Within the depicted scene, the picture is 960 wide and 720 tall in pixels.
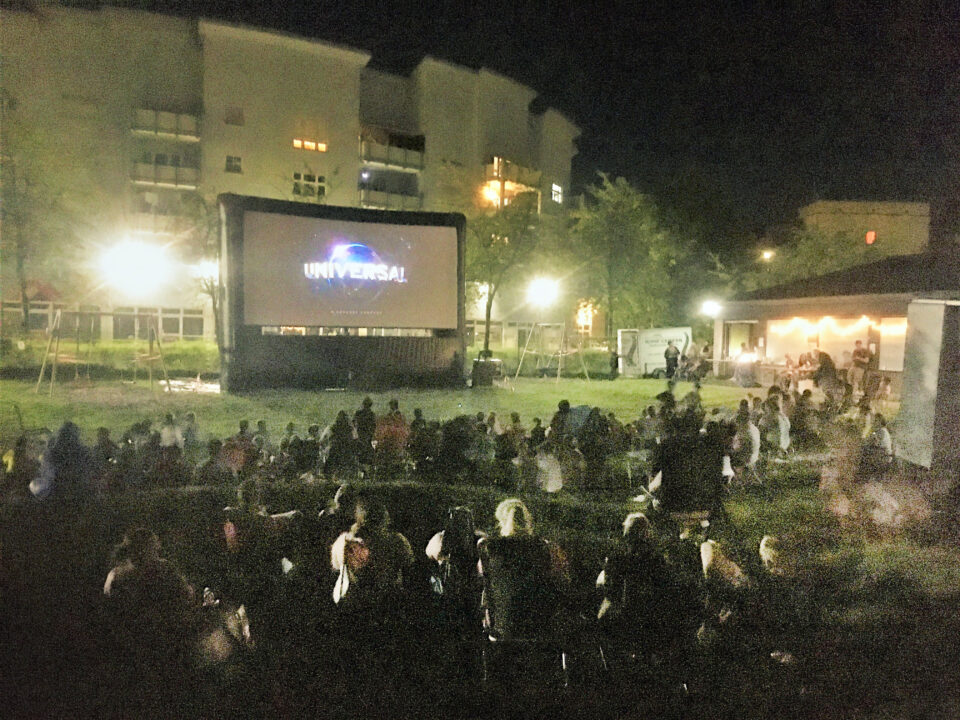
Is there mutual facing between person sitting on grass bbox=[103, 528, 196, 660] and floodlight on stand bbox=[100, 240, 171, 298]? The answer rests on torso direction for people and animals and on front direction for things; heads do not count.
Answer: yes

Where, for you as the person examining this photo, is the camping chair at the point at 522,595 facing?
facing away from the viewer

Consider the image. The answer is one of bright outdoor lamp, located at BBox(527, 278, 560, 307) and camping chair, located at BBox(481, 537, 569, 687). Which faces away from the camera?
the camping chair

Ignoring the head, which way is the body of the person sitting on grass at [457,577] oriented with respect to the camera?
away from the camera

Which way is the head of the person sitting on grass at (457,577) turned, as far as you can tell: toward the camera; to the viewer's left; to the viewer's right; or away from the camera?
away from the camera

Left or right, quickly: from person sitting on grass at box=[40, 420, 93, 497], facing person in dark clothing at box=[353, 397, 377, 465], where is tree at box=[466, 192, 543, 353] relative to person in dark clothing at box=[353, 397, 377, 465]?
left

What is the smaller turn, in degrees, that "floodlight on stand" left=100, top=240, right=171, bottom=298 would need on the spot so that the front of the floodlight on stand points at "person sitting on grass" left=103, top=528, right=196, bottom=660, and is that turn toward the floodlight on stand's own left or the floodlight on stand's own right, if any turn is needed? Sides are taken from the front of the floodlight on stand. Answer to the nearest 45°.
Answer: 0° — it already faces them

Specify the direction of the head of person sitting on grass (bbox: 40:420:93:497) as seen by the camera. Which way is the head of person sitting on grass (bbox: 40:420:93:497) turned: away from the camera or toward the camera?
away from the camera

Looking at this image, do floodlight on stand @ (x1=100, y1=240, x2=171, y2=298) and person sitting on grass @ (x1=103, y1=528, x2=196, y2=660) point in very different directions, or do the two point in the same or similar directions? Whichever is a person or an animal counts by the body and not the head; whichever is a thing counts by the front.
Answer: very different directions

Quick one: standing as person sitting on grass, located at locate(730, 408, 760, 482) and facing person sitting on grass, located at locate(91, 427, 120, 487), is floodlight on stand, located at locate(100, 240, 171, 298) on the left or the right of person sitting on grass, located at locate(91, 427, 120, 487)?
right

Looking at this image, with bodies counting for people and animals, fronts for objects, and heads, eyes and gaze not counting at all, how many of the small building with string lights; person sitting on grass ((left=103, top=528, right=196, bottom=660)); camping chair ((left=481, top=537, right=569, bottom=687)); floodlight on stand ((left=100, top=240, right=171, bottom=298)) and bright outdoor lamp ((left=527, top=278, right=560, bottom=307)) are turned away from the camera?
2

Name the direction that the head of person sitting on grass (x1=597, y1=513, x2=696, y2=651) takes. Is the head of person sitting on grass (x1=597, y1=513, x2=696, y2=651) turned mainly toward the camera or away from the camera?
away from the camera

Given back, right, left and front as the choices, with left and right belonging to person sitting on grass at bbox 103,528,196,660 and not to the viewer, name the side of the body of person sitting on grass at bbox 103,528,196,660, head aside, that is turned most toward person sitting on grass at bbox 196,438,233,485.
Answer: front

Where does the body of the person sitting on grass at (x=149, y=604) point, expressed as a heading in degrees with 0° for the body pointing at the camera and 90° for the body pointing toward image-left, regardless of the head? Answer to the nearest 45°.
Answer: approximately 180°
